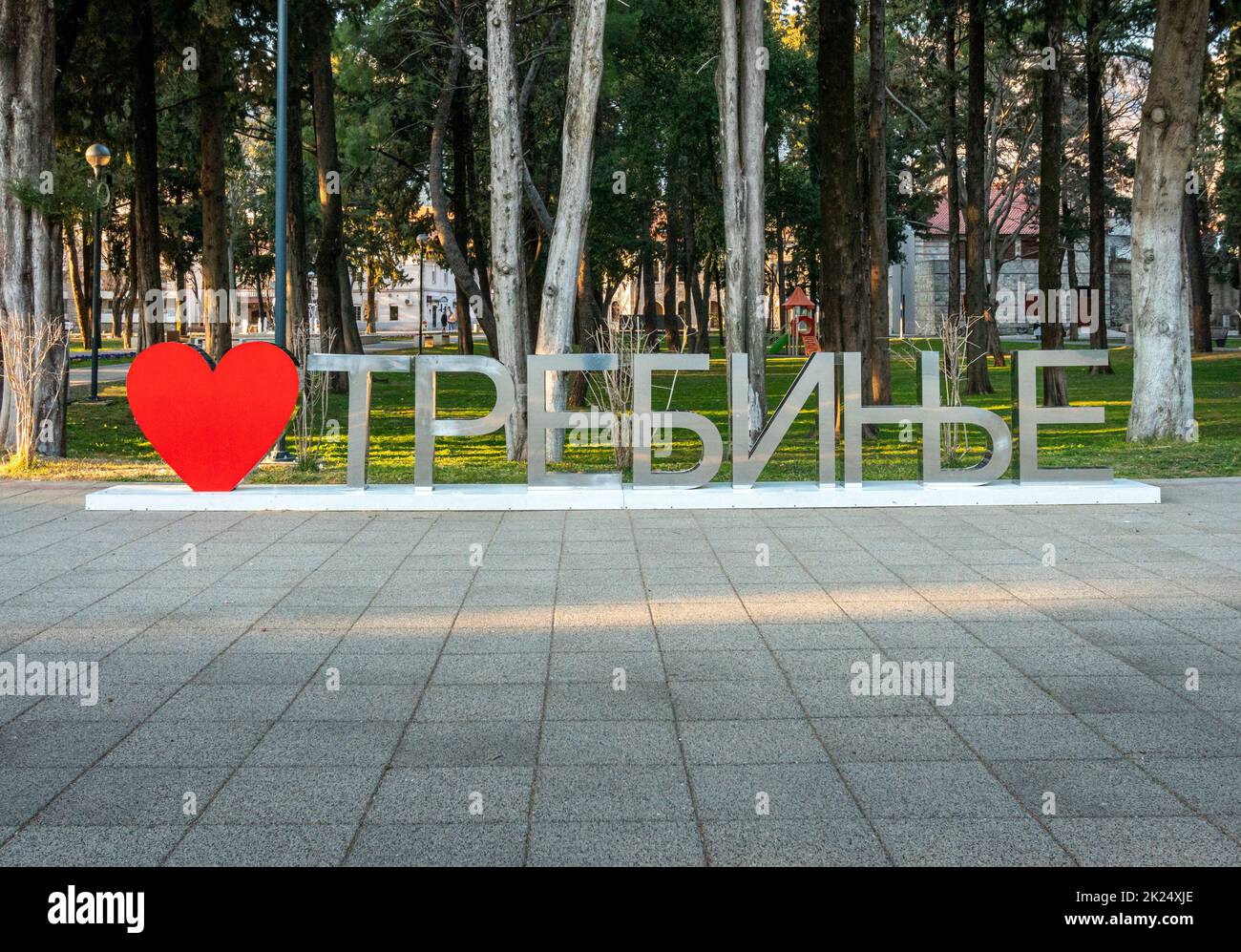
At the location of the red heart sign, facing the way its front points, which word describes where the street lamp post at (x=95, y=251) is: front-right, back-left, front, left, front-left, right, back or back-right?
back

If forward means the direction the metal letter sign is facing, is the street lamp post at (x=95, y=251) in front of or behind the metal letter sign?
behind

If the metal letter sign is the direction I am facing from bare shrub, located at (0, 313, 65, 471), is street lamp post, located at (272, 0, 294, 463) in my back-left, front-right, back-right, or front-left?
front-left

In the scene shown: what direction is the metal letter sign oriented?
toward the camera

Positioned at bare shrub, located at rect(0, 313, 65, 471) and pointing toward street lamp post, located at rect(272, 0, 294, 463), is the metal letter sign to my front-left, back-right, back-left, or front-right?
front-right

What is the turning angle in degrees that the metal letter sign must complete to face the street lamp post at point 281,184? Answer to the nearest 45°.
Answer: approximately 135° to its right

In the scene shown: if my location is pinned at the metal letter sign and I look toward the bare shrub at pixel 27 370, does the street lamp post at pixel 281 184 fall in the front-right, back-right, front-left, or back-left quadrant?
front-right

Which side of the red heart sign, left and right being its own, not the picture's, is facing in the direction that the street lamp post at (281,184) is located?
back
